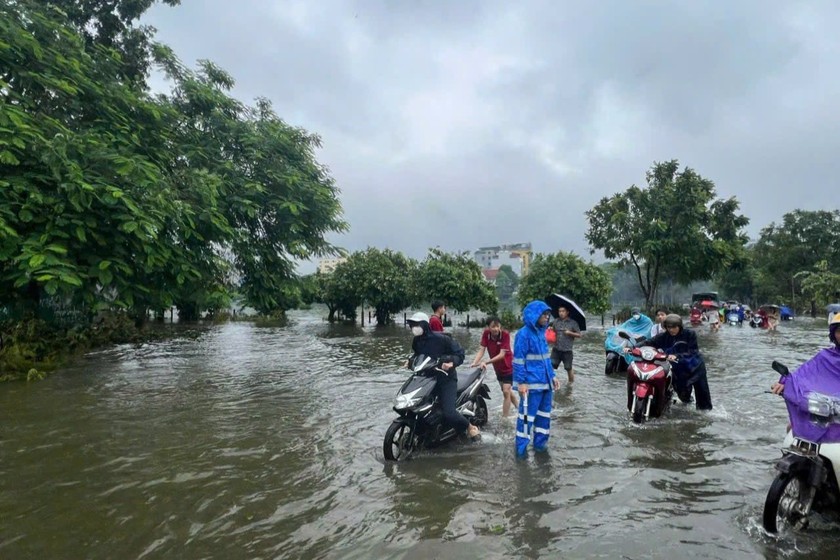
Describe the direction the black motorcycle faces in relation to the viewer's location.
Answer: facing the viewer and to the left of the viewer

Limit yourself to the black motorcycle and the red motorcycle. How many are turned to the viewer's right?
0

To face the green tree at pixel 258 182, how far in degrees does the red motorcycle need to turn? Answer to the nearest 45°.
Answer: approximately 90° to its right

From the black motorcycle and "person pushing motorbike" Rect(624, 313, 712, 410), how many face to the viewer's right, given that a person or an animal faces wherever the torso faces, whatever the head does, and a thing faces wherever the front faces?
0

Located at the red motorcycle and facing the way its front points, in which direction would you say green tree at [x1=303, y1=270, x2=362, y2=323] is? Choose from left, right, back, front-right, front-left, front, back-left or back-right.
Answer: back-right

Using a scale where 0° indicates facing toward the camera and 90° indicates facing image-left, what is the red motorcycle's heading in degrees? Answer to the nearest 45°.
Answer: approximately 0°

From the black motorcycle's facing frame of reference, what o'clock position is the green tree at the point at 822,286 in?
The green tree is roughly at 6 o'clock from the black motorcycle.

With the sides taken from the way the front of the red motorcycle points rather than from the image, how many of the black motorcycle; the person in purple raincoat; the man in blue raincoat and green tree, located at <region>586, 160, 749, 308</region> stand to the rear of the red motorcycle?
1

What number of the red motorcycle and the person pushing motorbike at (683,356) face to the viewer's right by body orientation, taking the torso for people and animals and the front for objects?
0

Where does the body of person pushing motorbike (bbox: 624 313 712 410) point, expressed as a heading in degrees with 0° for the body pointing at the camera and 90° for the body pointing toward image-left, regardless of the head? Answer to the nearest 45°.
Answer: approximately 45°

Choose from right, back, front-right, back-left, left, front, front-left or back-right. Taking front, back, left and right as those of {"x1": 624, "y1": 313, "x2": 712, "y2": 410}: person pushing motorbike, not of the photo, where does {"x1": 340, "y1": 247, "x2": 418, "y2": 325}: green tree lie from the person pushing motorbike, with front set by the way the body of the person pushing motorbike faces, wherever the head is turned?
right

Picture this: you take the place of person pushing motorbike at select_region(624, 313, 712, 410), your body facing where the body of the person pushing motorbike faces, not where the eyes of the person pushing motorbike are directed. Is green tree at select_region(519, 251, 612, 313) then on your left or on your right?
on your right
